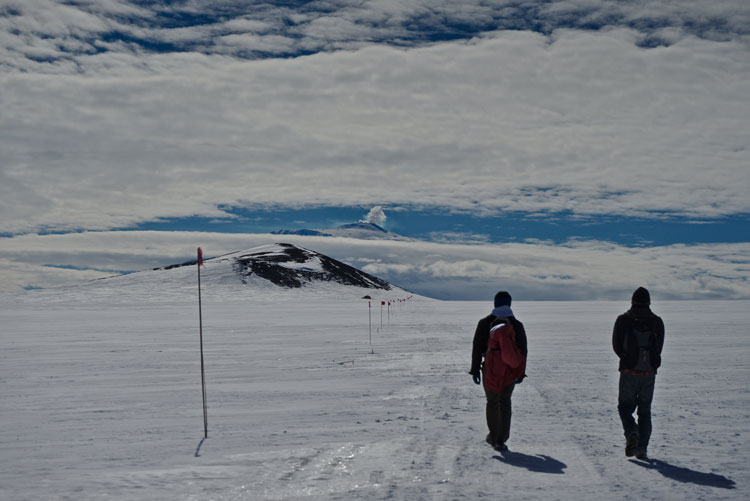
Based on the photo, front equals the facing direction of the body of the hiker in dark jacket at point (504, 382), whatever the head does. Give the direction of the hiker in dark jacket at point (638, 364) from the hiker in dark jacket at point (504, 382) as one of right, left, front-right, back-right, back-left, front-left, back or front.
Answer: right

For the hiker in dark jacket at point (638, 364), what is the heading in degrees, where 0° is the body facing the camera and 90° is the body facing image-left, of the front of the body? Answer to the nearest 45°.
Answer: approximately 180°

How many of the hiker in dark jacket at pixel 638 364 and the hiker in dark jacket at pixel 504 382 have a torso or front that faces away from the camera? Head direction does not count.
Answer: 2

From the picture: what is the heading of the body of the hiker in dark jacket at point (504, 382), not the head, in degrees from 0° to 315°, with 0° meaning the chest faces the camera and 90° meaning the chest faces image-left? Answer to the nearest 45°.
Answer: approximately 180°

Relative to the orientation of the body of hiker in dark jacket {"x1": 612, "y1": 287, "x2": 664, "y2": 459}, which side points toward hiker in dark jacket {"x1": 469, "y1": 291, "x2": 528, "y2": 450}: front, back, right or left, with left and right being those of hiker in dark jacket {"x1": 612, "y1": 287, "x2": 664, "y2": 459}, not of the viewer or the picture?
left

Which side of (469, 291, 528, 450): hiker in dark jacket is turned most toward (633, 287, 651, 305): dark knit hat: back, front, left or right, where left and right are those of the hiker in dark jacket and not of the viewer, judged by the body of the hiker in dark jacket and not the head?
right
